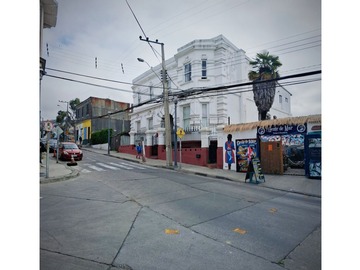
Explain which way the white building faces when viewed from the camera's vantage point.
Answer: facing the viewer and to the left of the viewer

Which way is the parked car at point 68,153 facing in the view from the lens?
facing the viewer and to the right of the viewer

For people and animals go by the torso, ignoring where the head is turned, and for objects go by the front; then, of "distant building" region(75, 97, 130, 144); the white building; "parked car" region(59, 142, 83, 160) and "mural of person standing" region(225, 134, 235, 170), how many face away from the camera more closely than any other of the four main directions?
0

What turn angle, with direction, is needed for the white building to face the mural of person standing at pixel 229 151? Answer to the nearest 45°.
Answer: approximately 45° to its left

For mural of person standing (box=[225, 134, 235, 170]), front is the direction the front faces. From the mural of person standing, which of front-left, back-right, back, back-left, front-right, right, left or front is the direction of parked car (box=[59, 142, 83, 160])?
right
